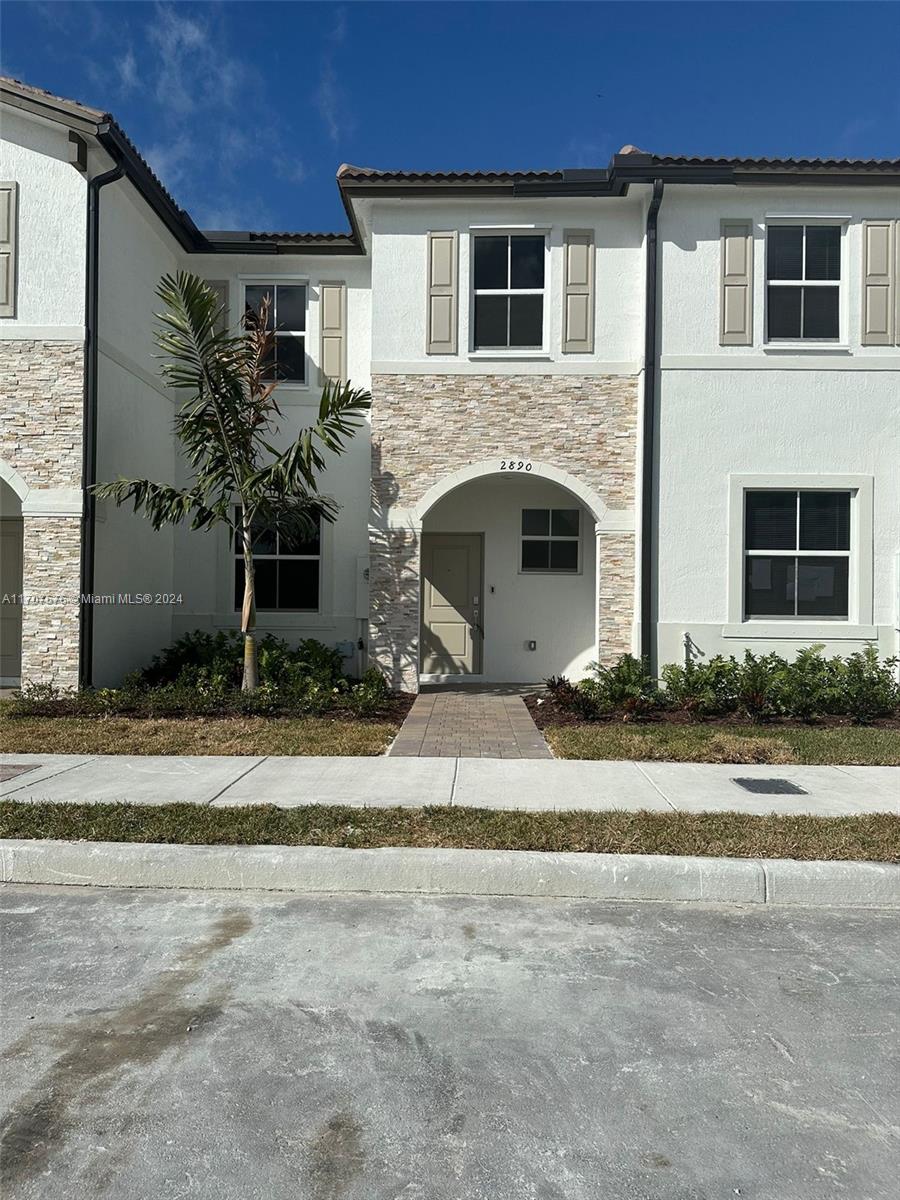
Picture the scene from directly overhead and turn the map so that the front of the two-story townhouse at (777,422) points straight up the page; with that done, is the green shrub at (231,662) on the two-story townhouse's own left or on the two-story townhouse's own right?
on the two-story townhouse's own right

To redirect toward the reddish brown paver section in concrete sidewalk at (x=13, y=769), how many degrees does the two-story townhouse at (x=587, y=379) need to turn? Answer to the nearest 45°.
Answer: approximately 45° to its right

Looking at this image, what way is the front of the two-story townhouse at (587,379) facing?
toward the camera

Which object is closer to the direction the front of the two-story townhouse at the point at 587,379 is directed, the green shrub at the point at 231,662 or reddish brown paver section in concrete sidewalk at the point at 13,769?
the reddish brown paver section in concrete sidewalk

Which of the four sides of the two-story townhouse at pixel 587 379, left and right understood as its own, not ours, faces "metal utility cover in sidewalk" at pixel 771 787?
front

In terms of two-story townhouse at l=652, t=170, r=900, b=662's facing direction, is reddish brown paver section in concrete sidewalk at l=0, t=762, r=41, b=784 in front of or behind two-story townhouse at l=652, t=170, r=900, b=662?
in front

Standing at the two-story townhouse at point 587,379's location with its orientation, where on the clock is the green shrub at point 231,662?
The green shrub is roughly at 3 o'clock from the two-story townhouse.

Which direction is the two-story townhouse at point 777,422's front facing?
toward the camera
